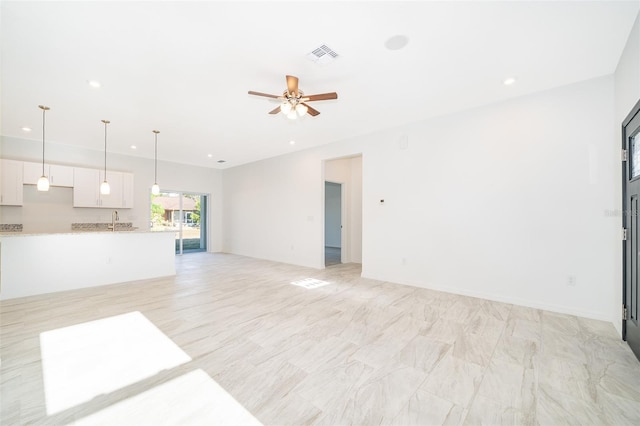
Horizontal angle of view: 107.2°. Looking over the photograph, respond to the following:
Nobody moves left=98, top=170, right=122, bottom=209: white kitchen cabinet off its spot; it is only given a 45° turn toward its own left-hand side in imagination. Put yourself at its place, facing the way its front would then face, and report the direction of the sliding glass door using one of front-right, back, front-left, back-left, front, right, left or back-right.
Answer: left

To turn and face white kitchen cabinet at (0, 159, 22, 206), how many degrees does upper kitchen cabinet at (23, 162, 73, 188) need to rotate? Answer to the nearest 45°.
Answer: approximately 90° to its right

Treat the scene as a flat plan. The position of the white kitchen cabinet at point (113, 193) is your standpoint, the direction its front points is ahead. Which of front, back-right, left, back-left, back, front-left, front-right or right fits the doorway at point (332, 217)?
left

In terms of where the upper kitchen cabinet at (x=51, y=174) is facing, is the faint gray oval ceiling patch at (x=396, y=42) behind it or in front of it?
in front

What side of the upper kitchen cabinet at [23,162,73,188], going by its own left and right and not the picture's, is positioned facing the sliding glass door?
left

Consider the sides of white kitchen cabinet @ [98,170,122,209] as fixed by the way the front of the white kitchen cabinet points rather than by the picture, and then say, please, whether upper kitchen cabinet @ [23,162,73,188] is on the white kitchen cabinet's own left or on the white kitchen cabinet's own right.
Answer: on the white kitchen cabinet's own right

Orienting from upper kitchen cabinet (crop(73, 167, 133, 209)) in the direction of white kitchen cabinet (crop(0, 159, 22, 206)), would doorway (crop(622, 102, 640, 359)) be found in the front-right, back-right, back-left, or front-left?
back-left

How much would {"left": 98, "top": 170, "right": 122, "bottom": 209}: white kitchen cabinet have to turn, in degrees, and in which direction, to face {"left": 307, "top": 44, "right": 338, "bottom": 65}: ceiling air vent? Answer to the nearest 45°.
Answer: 0° — it already faces it

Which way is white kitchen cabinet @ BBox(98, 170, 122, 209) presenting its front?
toward the camera

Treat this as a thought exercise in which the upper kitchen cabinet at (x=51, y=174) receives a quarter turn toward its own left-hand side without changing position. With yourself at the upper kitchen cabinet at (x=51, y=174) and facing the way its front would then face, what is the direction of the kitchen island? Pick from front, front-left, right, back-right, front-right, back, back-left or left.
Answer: right

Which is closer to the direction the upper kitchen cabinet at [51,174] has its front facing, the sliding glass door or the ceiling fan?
the ceiling fan

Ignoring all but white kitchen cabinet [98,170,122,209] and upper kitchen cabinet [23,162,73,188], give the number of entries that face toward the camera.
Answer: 2
